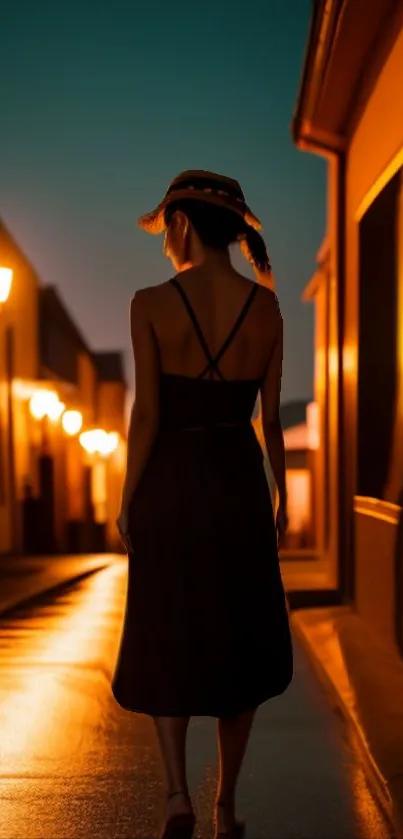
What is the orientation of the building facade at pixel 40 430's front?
to the viewer's right

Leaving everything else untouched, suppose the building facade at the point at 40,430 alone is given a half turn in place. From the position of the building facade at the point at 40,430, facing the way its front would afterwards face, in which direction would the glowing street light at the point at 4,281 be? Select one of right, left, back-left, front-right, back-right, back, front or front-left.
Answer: left

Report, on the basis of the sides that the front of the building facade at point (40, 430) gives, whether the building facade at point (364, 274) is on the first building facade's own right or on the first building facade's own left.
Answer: on the first building facade's own right
